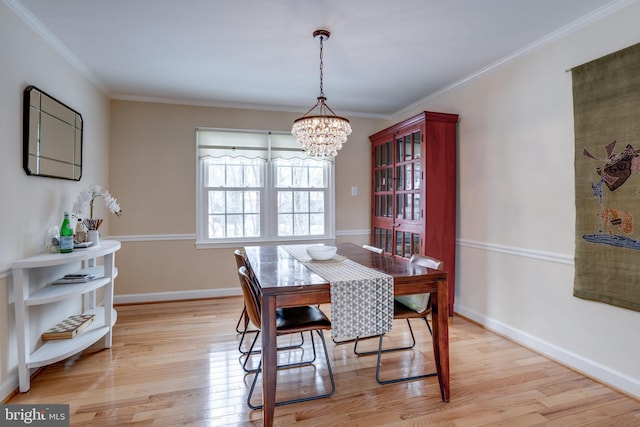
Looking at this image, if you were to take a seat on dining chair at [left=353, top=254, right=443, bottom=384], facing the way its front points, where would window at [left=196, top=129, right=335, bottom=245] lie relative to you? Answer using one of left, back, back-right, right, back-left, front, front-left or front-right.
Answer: right

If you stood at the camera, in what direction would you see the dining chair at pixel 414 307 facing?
facing the viewer and to the left of the viewer

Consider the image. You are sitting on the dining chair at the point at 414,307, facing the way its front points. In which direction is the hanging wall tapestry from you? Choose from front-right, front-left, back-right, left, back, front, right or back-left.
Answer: back-left

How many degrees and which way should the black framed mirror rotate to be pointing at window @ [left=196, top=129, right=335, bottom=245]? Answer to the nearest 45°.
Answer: approximately 45° to its left

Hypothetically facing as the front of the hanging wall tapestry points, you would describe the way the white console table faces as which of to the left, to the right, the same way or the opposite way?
the opposite way

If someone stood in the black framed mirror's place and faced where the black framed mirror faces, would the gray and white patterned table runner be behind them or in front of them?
in front

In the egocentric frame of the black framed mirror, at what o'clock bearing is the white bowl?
The white bowl is roughly at 12 o'clock from the black framed mirror.

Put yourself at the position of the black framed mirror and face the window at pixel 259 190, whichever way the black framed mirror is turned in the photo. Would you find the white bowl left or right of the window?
right

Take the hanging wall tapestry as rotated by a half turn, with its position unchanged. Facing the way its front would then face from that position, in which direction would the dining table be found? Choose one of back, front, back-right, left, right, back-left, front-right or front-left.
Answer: back

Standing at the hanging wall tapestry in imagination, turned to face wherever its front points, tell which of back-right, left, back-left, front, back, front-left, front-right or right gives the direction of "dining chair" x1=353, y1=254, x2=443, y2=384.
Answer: front

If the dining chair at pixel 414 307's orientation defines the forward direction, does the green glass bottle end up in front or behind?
in front

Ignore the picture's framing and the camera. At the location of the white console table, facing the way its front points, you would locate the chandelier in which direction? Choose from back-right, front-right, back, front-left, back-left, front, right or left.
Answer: front

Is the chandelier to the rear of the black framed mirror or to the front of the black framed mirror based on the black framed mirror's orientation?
to the front

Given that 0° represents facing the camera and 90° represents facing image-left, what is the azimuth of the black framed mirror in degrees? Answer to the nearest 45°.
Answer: approximately 315°

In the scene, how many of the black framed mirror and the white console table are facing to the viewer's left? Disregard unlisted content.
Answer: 0

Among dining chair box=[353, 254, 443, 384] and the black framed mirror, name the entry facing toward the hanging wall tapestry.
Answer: the black framed mirror
